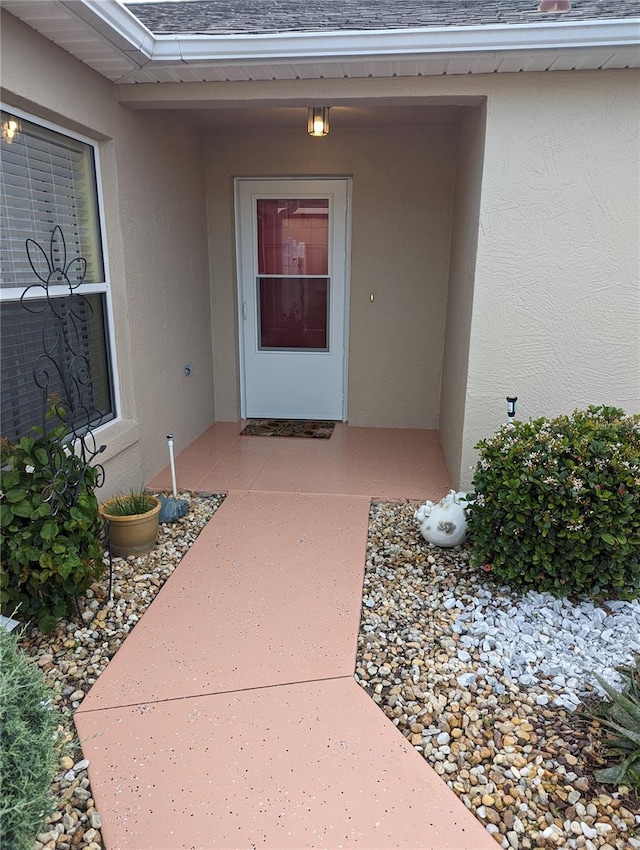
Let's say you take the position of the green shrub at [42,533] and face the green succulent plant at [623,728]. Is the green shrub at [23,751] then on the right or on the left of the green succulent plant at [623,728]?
right

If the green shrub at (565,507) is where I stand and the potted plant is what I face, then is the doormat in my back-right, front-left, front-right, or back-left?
front-right

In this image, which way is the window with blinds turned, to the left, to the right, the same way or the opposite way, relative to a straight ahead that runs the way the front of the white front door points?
to the left

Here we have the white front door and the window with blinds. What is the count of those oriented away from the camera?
0

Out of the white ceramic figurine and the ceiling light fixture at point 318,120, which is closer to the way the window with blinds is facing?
the white ceramic figurine

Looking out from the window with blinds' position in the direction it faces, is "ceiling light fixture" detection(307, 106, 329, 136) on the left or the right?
on its left

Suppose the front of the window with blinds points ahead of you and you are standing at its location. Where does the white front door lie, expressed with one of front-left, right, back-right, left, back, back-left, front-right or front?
left

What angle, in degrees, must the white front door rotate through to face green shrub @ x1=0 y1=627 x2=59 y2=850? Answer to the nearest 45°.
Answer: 0° — it already faces it

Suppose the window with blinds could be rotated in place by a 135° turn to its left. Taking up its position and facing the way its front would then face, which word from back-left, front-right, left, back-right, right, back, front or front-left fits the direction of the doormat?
front-right

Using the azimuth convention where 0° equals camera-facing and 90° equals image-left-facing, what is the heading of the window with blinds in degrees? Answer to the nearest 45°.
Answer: approximately 315°

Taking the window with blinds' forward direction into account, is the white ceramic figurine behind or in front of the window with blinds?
in front

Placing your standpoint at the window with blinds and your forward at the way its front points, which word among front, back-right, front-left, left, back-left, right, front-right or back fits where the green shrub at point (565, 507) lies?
front

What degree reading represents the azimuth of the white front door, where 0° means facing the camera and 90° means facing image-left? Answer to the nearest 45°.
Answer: approximately 0°

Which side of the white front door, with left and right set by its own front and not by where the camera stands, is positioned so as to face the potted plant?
front

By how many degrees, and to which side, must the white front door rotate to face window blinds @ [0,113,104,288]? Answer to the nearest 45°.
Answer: approximately 45° to its right
